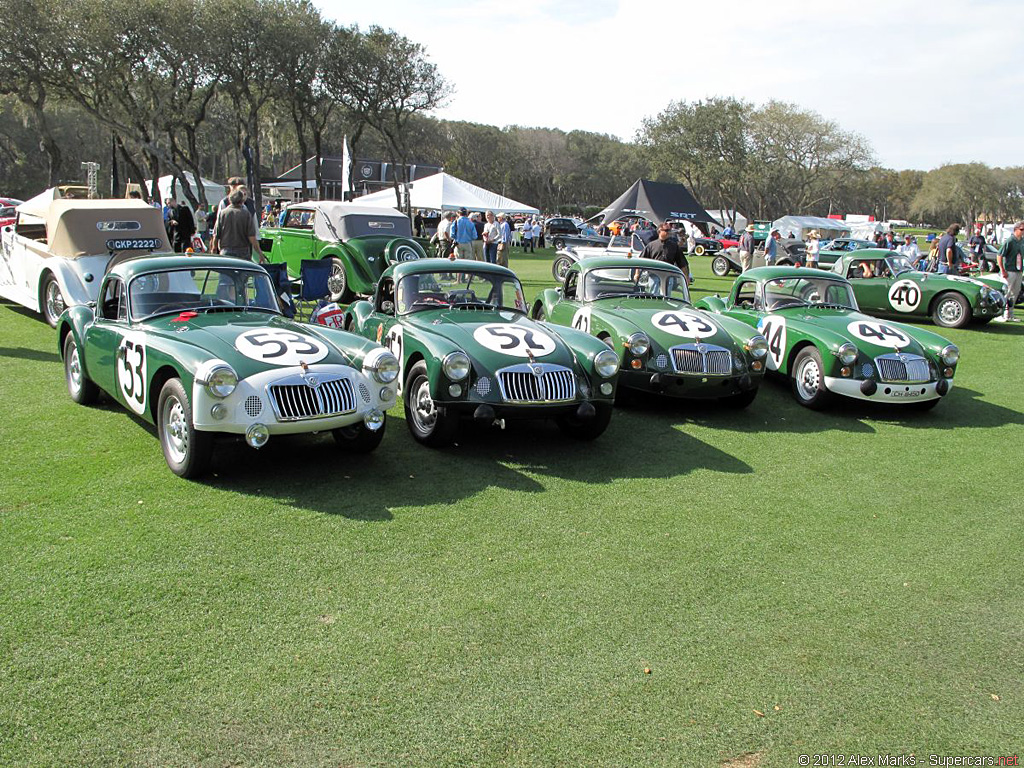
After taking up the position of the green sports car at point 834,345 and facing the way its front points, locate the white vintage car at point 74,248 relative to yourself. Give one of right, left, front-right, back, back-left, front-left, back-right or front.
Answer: back-right

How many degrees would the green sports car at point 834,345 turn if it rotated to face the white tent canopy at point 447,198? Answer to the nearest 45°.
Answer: approximately 180°

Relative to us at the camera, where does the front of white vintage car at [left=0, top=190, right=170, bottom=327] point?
facing away from the viewer and to the left of the viewer

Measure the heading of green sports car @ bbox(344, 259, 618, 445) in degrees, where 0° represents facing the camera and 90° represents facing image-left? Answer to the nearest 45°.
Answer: approximately 315°

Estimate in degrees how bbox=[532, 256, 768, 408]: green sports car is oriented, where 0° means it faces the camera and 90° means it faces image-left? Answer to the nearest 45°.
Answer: approximately 315°

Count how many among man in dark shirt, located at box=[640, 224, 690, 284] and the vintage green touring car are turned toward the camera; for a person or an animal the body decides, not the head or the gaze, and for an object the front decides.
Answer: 1

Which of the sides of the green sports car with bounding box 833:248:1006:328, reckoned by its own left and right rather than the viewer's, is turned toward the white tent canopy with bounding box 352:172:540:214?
back

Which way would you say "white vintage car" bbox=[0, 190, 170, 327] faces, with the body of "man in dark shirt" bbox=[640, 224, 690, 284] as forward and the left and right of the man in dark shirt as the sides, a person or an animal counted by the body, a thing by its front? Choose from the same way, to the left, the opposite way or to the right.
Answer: to the right
